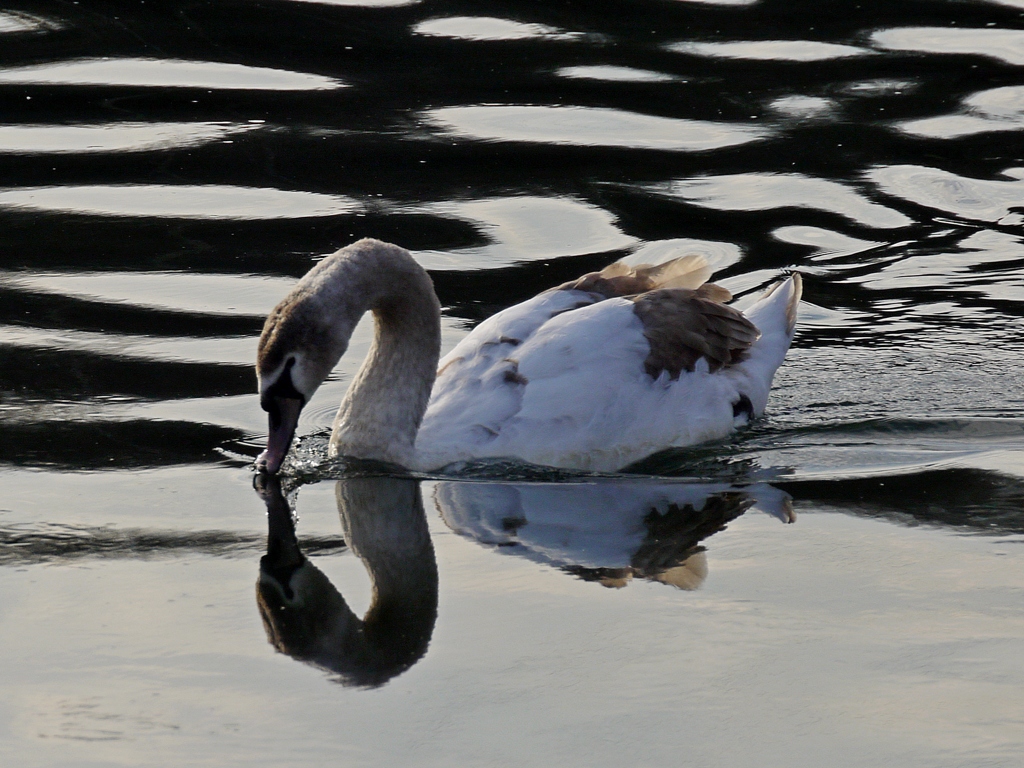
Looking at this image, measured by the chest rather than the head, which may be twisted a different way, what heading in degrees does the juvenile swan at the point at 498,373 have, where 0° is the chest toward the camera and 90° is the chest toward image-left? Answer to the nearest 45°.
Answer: approximately 90°
